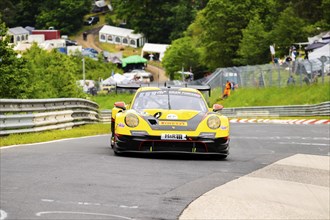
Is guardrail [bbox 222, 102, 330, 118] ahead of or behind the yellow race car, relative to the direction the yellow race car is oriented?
behind

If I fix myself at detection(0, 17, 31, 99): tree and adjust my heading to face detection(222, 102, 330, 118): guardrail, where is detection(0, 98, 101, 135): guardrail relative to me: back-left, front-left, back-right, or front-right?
front-right

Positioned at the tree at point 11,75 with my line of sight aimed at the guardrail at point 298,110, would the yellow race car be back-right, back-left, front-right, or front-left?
front-right

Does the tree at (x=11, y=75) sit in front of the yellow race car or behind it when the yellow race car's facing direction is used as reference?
behind

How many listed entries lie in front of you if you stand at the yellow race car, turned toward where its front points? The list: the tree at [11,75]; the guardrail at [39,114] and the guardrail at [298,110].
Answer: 0

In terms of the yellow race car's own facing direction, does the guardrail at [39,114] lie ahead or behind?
behind

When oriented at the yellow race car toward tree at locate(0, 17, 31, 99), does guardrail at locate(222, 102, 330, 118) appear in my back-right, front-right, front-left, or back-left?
front-right

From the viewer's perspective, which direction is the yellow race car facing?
toward the camera
